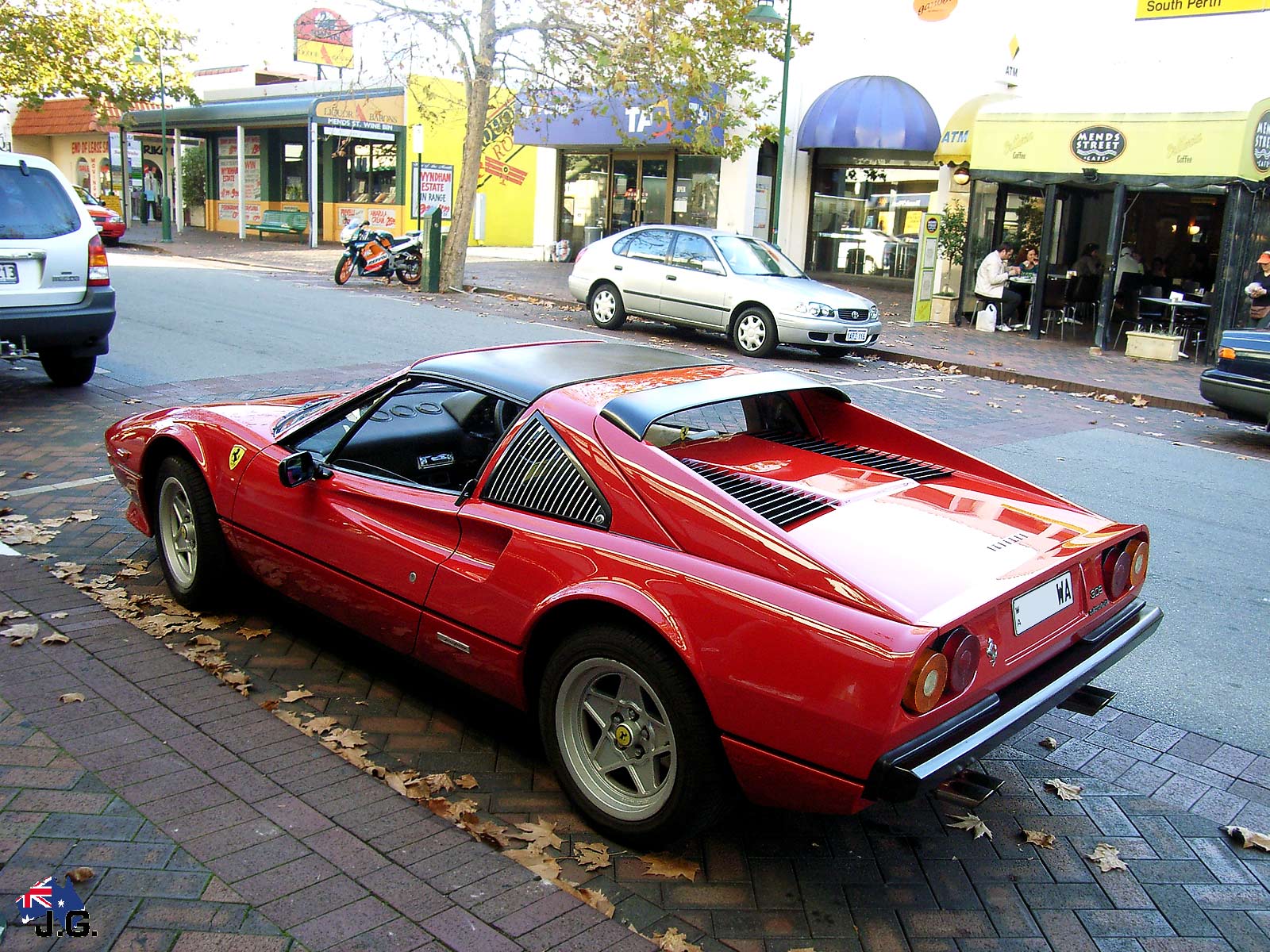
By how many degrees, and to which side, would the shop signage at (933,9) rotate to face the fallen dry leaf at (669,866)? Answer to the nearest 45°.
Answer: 0° — it already faces it

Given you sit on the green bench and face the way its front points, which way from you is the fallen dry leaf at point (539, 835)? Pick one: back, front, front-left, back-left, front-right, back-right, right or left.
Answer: front-left

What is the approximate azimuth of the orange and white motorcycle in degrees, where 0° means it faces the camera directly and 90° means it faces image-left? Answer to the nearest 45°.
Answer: approximately 45°

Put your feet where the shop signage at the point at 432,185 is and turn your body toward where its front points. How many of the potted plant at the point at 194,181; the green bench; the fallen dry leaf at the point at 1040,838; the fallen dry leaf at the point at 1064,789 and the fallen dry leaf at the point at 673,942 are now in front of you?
3

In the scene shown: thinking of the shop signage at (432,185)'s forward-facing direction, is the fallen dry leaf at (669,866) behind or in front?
in front

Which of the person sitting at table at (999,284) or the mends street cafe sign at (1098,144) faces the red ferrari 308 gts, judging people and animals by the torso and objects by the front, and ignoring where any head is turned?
the mends street cafe sign

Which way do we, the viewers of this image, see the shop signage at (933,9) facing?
facing the viewer

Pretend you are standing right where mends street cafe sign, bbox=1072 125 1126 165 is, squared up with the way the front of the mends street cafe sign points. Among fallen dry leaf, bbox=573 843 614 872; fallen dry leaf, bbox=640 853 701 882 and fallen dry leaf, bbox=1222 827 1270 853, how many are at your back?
0

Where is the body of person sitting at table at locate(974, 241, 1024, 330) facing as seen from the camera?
to the viewer's right

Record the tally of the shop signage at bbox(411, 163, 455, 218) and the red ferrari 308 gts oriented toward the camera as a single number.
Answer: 1

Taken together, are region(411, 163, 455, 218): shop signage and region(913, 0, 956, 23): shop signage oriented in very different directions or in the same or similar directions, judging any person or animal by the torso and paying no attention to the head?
same or similar directions

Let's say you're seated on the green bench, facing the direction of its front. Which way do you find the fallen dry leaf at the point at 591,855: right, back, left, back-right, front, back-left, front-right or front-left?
front-left

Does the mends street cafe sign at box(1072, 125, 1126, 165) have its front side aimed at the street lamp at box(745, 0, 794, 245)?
no

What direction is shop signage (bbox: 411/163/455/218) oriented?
toward the camera

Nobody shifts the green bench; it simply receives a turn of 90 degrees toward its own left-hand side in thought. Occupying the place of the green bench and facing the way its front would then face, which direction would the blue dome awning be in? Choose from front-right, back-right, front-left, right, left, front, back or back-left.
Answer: front

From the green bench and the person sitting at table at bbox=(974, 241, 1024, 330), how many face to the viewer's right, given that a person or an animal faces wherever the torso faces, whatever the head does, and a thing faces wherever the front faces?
1

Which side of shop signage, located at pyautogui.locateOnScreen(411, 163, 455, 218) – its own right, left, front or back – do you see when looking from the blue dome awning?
left

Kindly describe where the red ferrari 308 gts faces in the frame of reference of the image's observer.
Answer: facing away from the viewer and to the left of the viewer

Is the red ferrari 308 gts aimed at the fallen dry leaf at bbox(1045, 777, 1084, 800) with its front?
no

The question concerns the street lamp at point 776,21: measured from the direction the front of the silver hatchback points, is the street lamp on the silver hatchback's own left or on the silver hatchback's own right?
on the silver hatchback's own left

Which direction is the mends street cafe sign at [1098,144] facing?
toward the camera

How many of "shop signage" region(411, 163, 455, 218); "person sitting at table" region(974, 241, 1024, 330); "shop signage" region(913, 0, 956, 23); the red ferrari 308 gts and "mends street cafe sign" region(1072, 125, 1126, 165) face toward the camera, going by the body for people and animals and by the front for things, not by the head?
3
